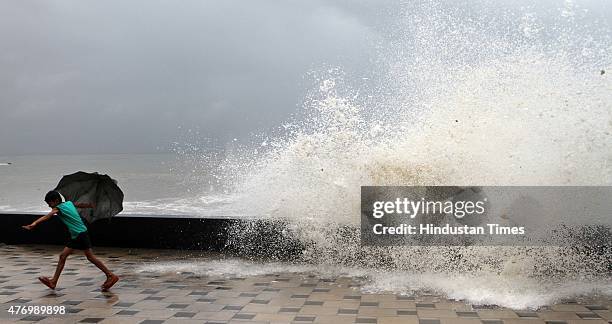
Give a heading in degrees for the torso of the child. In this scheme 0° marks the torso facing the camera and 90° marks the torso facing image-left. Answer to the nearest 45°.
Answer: approximately 90°

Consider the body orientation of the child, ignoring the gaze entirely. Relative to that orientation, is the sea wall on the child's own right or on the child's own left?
on the child's own right
